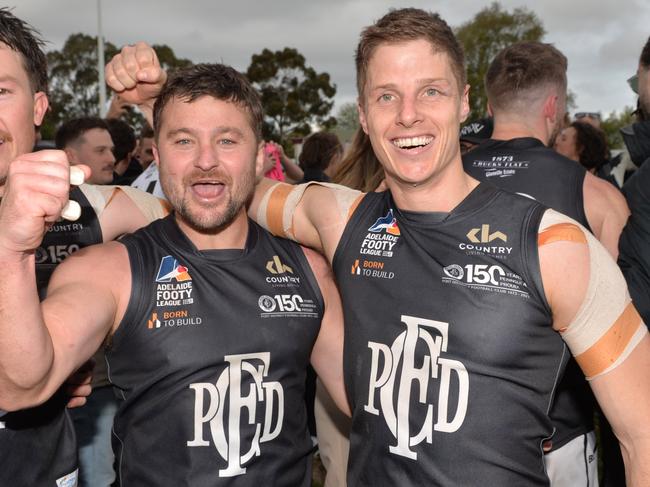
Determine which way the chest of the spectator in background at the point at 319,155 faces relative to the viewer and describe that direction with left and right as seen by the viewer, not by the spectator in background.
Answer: facing away from the viewer and to the right of the viewer

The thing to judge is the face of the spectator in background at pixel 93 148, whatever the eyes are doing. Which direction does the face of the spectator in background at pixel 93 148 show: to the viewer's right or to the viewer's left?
to the viewer's right
